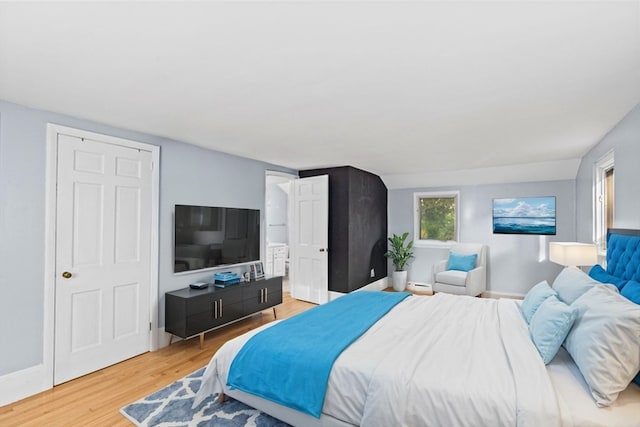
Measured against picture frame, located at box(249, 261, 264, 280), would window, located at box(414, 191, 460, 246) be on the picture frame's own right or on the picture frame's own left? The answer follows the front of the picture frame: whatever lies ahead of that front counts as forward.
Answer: on the picture frame's own left

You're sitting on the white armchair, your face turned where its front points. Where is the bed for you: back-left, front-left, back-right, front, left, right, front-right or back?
front-left

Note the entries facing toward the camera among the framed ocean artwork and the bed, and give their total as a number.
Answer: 1

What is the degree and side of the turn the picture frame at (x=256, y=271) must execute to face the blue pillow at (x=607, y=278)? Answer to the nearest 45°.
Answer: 0° — it already faces it

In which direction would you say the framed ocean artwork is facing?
toward the camera

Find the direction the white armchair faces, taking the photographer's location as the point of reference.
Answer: facing the viewer and to the left of the viewer

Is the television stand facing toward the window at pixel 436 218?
no

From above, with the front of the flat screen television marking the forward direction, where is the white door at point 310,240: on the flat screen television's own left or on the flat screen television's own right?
on the flat screen television's own left

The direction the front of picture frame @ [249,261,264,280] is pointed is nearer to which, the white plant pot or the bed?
the bed

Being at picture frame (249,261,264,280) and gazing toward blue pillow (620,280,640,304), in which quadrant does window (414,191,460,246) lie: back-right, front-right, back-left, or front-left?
front-left

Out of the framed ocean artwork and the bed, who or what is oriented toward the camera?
the framed ocean artwork

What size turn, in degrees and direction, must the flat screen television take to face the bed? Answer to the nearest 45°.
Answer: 0° — it already faces it

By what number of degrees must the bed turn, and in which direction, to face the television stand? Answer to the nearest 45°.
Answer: approximately 45° to its right

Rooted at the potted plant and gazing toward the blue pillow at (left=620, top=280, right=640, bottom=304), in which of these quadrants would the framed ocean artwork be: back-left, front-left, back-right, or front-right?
front-left

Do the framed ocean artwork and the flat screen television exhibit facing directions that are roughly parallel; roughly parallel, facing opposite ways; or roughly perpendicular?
roughly perpendicular

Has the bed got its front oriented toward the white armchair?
no

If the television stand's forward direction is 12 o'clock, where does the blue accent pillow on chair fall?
The blue accent pillow on chair is roughly at 10 o'clock from the television stand.

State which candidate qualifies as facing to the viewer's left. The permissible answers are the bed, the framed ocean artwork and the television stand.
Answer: the bed

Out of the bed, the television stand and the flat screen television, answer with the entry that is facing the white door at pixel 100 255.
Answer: the bed

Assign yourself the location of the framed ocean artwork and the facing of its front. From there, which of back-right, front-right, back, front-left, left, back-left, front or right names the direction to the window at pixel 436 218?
right

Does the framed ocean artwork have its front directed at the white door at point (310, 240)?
no

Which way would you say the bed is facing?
to the viewer's left

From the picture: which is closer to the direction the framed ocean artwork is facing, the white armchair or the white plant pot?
the white armchair

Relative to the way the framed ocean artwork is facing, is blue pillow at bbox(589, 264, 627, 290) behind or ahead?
ahead
